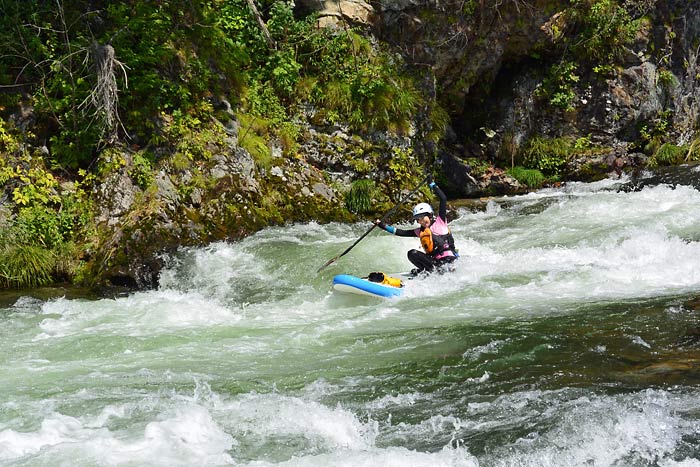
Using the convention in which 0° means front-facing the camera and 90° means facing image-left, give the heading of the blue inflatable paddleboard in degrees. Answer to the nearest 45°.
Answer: approximately 90°

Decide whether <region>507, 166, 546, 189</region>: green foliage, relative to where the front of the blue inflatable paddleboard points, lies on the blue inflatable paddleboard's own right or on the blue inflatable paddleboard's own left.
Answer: on the blue inflatable paddleboard's own right

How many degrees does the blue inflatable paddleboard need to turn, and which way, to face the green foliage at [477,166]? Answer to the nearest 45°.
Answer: approximately 90° to its right

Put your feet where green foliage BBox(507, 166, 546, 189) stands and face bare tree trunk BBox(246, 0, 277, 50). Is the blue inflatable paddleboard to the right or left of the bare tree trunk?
left

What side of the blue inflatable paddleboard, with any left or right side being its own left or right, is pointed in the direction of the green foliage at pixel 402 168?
right

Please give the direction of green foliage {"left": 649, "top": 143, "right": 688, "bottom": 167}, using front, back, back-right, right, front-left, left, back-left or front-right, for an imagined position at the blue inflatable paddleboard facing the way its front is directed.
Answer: back-right

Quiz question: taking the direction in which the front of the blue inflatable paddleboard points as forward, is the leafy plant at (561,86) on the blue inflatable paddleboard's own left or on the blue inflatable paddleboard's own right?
on the blue inflatable paddleboard's own right

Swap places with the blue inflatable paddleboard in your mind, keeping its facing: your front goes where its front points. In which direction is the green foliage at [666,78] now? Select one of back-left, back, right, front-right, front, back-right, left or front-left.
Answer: back-right

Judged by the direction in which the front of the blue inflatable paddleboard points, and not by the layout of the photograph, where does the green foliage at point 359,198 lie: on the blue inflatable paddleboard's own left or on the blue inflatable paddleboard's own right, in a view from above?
on the blue inflatable paddleboard's own right

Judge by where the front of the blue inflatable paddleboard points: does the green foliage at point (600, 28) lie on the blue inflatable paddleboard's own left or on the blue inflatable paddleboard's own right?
on the blue inflatable paddleboard's own right
